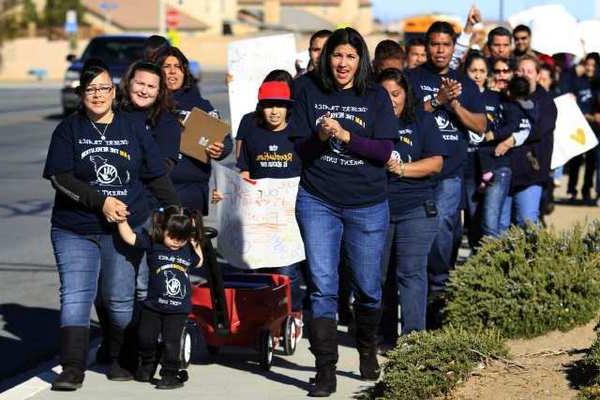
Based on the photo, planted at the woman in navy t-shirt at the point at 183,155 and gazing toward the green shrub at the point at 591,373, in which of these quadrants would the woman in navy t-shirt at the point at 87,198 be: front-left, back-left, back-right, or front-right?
front-right

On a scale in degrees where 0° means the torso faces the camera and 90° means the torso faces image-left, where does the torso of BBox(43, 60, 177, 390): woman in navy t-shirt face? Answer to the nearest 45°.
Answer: approximately 0°

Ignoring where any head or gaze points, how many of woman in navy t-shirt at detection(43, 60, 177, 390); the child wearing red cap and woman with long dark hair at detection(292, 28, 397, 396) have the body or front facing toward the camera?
3

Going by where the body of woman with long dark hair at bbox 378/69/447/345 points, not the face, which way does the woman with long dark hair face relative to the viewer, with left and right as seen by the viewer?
facing the viewer and to the left of the viewer

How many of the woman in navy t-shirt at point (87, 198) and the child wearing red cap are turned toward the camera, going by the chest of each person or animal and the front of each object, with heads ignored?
2

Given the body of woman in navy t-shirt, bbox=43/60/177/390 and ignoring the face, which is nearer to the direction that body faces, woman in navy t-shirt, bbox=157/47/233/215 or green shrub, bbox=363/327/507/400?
the green shrub

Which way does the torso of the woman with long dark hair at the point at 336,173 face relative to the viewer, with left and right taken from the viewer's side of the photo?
facing the viewer

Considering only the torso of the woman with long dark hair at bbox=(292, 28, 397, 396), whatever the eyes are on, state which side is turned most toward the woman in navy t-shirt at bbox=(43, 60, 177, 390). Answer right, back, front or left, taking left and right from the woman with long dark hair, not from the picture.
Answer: right

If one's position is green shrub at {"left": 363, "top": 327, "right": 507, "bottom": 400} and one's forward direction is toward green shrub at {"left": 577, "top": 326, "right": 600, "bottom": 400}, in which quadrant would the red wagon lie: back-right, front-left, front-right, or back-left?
back-left

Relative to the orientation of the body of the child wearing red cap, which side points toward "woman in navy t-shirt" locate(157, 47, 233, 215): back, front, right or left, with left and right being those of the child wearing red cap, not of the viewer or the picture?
right

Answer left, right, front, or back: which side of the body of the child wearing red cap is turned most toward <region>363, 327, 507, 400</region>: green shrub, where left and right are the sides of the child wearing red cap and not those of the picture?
front

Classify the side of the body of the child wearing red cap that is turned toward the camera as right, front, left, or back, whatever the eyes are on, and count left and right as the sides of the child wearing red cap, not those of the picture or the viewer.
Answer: front

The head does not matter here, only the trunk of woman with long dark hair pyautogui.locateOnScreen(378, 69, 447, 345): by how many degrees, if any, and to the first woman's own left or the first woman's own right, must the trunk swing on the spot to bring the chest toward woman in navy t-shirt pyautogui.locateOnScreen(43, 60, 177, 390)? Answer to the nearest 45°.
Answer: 0° — they already face them
